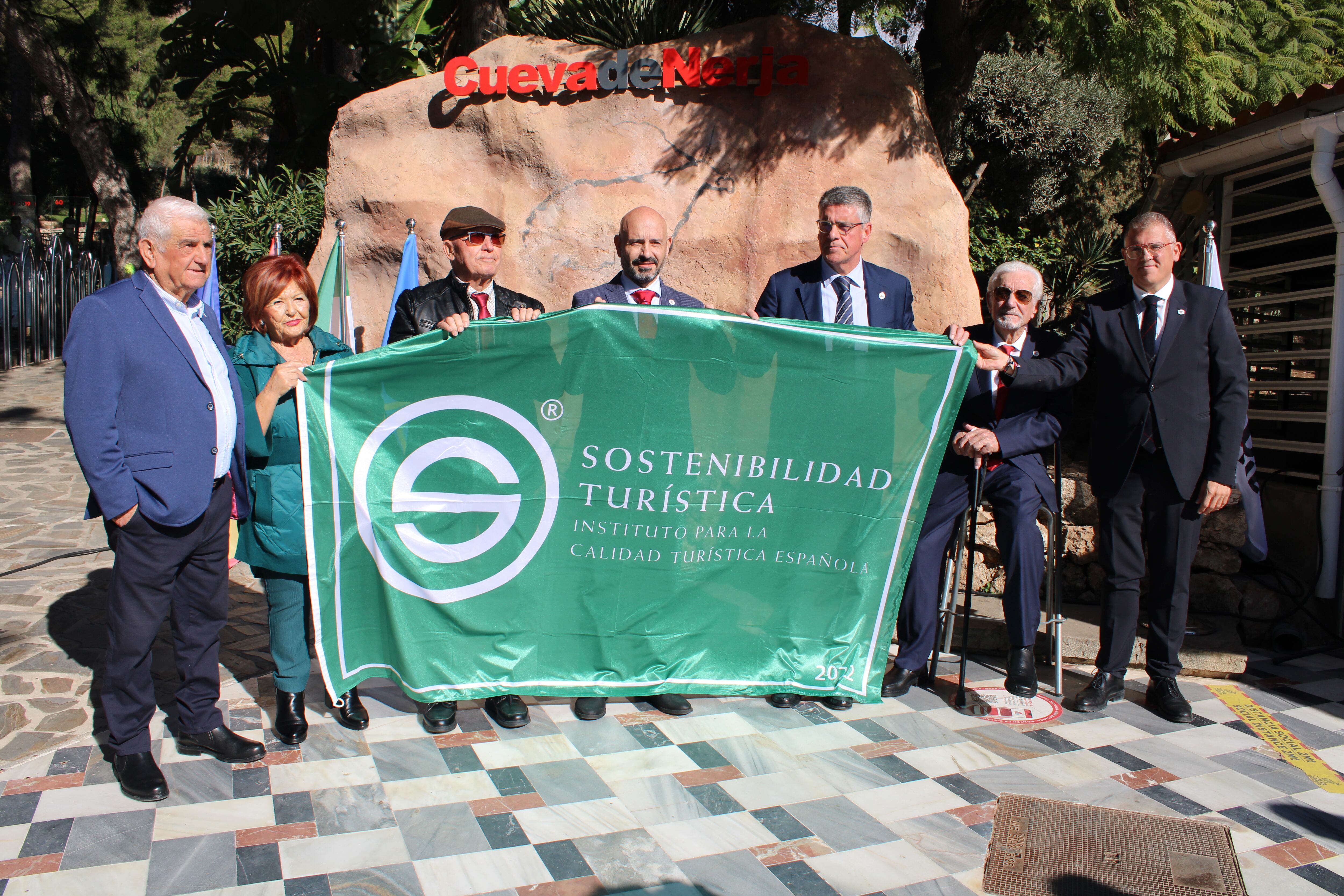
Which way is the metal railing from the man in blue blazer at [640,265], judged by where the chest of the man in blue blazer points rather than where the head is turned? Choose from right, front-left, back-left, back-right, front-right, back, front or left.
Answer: back-right

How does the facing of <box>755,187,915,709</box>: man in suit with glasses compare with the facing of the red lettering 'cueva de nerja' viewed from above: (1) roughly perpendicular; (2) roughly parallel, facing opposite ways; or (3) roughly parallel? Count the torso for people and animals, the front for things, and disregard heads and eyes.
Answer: roughly parallel

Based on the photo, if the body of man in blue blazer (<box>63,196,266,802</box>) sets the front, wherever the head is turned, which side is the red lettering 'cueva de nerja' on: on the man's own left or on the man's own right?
on the man's own left

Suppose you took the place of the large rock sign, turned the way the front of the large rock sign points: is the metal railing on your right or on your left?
on your right

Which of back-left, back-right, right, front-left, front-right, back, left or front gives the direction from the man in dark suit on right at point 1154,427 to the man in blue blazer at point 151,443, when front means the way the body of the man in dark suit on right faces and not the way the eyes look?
front-right

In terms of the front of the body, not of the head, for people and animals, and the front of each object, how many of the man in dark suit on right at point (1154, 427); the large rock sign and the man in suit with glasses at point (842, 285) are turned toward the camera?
3

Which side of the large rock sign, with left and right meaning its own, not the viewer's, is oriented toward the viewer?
front

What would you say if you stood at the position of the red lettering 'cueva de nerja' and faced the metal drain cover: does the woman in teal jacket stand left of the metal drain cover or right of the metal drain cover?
right

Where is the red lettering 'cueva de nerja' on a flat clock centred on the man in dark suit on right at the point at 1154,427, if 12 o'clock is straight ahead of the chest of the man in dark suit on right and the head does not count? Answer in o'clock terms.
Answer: The red lettering 'cueva de nerja' is roughly at 4 o'clock from the man in dark suit on right.

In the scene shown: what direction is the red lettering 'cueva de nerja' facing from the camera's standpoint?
toward the camera

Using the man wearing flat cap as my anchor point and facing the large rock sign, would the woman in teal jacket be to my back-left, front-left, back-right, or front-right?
back-left

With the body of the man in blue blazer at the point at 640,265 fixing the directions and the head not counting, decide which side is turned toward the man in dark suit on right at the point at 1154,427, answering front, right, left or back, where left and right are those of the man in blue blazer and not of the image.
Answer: left

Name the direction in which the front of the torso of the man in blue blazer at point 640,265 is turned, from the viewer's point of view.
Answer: toward the camera

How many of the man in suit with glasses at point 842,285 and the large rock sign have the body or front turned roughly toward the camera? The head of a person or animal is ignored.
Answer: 2

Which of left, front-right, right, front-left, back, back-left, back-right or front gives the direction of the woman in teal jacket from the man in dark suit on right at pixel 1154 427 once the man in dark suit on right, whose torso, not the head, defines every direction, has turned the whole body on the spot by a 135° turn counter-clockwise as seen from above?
back
